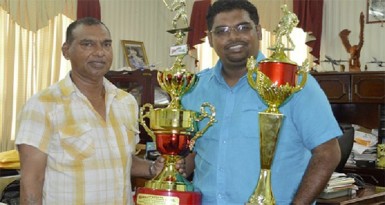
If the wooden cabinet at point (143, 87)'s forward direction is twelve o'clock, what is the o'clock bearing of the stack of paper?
The stack of paper is roughly at 11 o'clock from the wooden cabinet.

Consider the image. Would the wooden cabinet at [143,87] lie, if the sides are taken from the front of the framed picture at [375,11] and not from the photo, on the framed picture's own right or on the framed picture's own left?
on the framed picture's own right

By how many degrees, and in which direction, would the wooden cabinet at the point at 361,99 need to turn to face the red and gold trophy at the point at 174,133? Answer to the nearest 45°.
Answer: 0° — it already faces it

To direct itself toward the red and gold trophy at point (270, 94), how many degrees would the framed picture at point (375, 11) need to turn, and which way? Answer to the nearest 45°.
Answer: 0° — it already faces it

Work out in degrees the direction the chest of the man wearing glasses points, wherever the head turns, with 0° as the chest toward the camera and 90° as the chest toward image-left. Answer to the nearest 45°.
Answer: approximately 45°

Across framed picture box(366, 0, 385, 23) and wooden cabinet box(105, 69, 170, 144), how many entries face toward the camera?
2

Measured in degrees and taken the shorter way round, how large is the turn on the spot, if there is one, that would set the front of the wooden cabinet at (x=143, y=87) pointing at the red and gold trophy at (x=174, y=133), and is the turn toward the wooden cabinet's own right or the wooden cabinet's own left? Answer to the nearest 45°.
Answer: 0° — it already faces it
